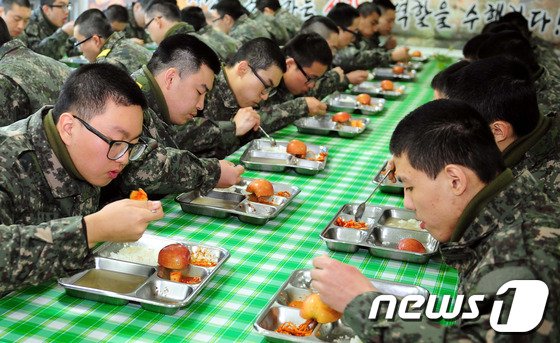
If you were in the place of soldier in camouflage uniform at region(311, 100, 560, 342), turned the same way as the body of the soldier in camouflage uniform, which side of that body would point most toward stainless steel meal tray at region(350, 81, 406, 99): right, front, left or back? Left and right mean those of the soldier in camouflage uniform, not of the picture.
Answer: right

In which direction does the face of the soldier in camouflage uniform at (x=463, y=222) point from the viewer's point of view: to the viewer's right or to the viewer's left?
to the viewer's left

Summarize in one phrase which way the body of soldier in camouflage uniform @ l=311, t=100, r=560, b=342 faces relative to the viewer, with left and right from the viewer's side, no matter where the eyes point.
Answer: facing to the left of the viewer

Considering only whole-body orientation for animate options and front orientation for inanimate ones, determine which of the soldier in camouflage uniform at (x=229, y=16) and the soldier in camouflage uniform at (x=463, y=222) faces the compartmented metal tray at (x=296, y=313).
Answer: the soldier in camouflage uniform at (x=463, y=222)

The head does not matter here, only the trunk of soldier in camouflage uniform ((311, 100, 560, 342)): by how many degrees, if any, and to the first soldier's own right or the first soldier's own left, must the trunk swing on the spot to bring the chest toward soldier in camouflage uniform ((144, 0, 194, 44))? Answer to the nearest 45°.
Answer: approximately 45° to the first soldier's own right

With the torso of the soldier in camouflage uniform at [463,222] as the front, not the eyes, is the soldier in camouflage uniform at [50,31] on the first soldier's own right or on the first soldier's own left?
on the first soldier's own right
